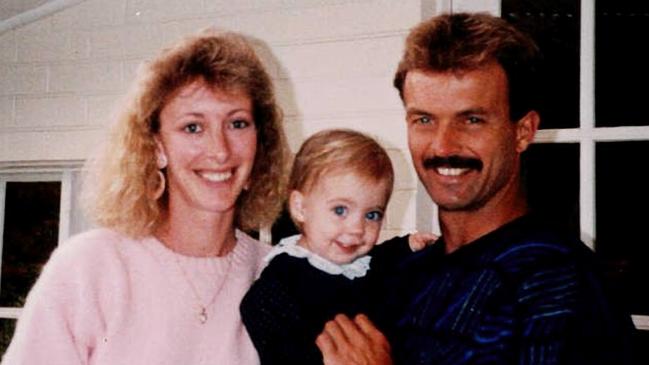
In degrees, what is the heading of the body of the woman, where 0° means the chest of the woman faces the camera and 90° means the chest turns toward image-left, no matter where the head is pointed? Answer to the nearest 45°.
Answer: approximately 315°

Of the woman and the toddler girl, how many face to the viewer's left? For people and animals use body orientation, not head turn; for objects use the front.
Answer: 0

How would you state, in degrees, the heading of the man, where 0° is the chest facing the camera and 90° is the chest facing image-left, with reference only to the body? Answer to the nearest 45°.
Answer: approximately 45°

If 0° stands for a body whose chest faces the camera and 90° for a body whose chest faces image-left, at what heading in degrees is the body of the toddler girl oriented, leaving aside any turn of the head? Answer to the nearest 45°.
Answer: approximately 315°

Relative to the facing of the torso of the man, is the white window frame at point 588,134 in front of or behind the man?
behind
